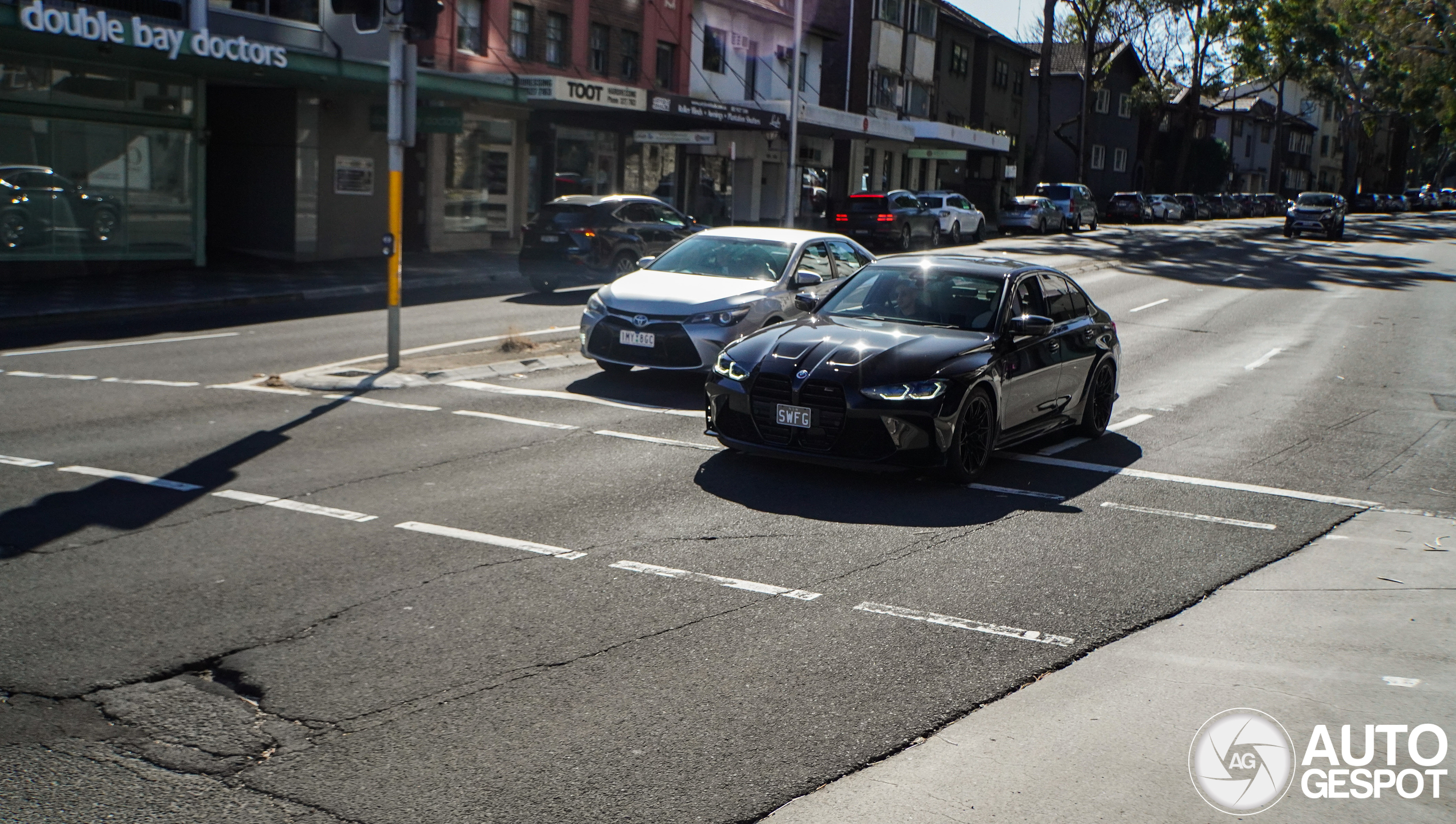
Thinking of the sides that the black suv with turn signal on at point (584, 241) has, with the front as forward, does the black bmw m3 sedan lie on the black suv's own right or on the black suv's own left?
on the black suv's own right

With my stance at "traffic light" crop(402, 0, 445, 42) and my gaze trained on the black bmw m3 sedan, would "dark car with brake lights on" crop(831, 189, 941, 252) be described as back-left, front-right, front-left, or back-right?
back-left

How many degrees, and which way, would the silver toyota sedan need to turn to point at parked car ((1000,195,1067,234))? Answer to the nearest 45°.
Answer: approximately 135° to its right

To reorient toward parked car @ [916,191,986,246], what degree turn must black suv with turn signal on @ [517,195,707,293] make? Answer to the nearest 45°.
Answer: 0° — it already faces it

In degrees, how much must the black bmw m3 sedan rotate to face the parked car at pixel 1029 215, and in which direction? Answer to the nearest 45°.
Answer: approximately 135° to its right

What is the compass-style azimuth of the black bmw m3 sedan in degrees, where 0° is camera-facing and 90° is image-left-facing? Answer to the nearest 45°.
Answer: approximately 45°

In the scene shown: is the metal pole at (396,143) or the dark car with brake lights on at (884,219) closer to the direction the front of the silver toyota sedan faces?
the metal pole

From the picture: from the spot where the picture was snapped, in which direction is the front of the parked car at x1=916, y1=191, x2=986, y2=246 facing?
facing away from the viewer and to the right of the viewer
